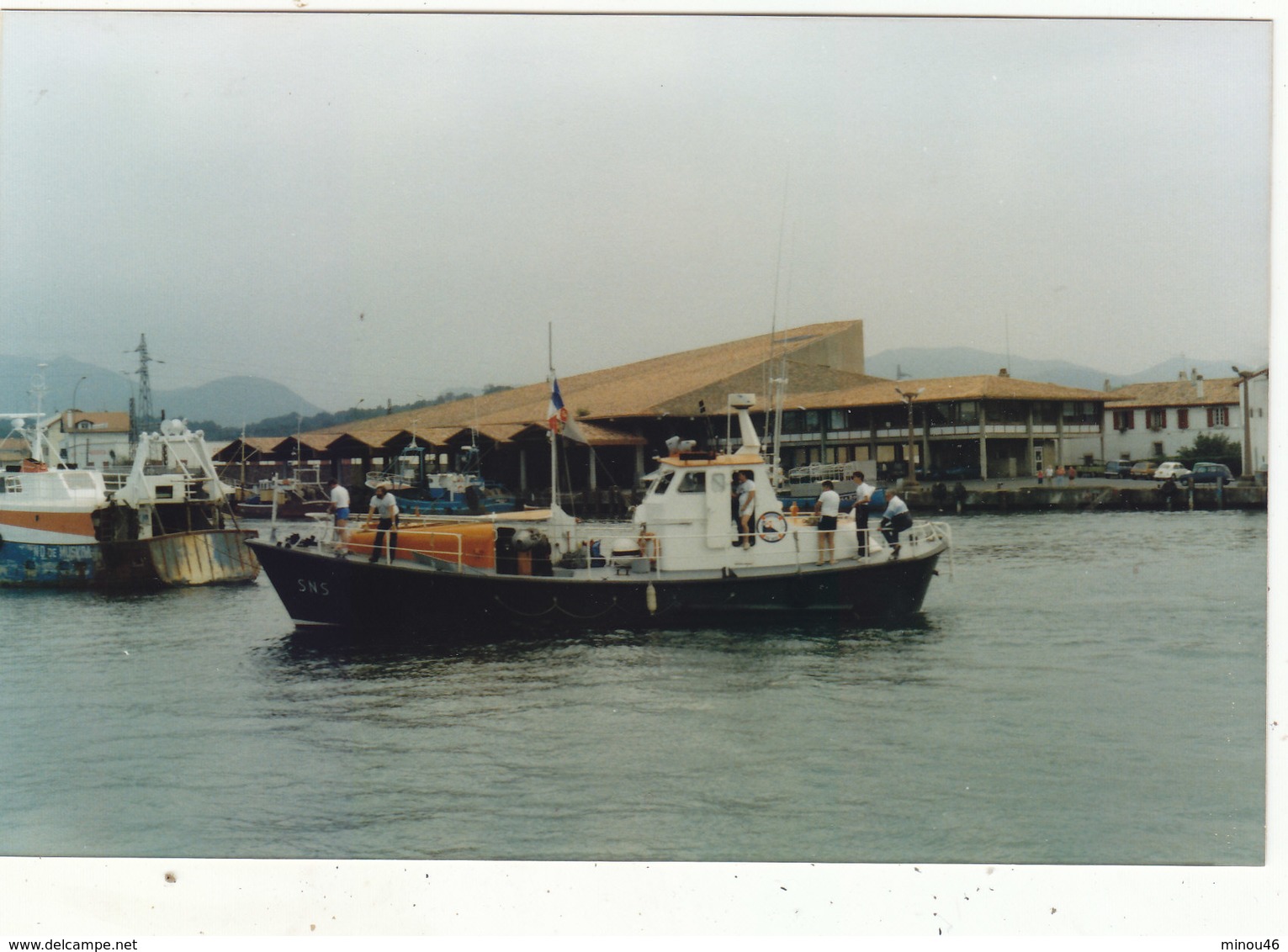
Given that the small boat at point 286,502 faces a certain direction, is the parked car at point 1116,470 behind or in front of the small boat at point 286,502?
behind

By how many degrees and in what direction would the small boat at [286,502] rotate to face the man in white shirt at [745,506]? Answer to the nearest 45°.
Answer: approximately 90° to its left

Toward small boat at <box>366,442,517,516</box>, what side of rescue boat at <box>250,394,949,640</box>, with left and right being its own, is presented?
right

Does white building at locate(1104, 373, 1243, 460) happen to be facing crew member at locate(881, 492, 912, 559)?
yes

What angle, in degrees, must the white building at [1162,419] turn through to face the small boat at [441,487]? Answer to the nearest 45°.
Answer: approximately 90° to its right

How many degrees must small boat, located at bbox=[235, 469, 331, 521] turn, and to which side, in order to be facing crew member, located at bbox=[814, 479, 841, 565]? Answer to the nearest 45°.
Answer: approximately 90° to its left

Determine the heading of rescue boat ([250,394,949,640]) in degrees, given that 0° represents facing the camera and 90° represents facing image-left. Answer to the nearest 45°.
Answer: approximately 90°

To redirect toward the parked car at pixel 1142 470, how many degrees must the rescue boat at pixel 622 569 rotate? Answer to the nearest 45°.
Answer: approximately 135° to its right
